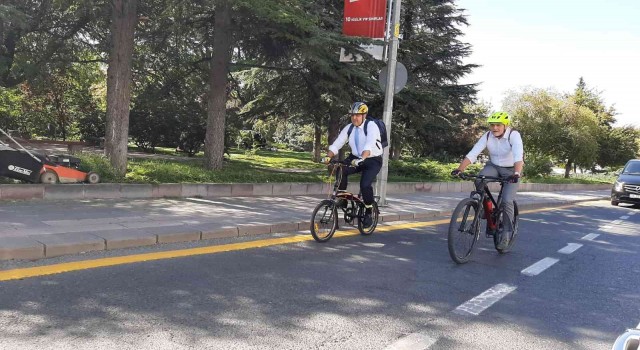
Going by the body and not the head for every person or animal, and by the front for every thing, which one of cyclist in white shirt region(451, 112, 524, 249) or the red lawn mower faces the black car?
the red lawn mower

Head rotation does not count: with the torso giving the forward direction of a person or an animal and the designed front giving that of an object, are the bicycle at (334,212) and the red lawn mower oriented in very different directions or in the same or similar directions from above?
very different directions

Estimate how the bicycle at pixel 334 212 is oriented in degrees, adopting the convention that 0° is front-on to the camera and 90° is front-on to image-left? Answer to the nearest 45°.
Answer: approximately 45°

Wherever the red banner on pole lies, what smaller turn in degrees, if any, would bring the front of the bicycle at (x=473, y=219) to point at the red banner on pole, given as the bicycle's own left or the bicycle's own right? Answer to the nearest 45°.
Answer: approximately 90° to the bicycle's own right

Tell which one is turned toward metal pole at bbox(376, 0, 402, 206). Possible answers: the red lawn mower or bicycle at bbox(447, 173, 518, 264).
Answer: the red lawn mower

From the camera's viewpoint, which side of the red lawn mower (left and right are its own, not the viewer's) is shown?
right

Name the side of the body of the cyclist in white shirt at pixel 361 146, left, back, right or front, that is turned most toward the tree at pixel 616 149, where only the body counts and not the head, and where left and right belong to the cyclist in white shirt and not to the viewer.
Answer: back

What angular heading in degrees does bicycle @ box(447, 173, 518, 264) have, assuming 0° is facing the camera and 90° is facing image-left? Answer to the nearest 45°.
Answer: approximately 45°

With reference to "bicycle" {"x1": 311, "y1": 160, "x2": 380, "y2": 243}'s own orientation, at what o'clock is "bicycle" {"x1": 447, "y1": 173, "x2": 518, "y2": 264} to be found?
"bicycle" {"x1": 447, "y1": 173, "x2": 518, "y2": 264} is roughly at 8 o'clock from "bicycle" {"x1": 311, "y1": 160, "x2": 380, "y2": 243}.

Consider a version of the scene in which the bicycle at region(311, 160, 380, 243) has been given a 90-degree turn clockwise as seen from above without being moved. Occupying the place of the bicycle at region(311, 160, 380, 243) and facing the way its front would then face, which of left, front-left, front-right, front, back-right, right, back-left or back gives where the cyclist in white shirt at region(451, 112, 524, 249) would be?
back-right

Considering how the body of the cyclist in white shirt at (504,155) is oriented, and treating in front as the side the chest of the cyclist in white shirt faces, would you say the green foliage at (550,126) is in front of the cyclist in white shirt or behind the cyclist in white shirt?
behind

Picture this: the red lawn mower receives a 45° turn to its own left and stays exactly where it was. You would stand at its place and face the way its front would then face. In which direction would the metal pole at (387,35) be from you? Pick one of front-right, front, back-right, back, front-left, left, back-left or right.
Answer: front-right

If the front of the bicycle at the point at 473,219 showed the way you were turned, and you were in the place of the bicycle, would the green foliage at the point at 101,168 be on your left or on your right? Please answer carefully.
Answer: on your right

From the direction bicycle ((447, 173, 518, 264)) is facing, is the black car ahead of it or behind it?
behind

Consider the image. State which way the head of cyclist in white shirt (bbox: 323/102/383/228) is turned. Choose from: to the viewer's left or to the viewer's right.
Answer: to the viewer's left

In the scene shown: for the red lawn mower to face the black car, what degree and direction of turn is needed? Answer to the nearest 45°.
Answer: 0° — it already faces it
